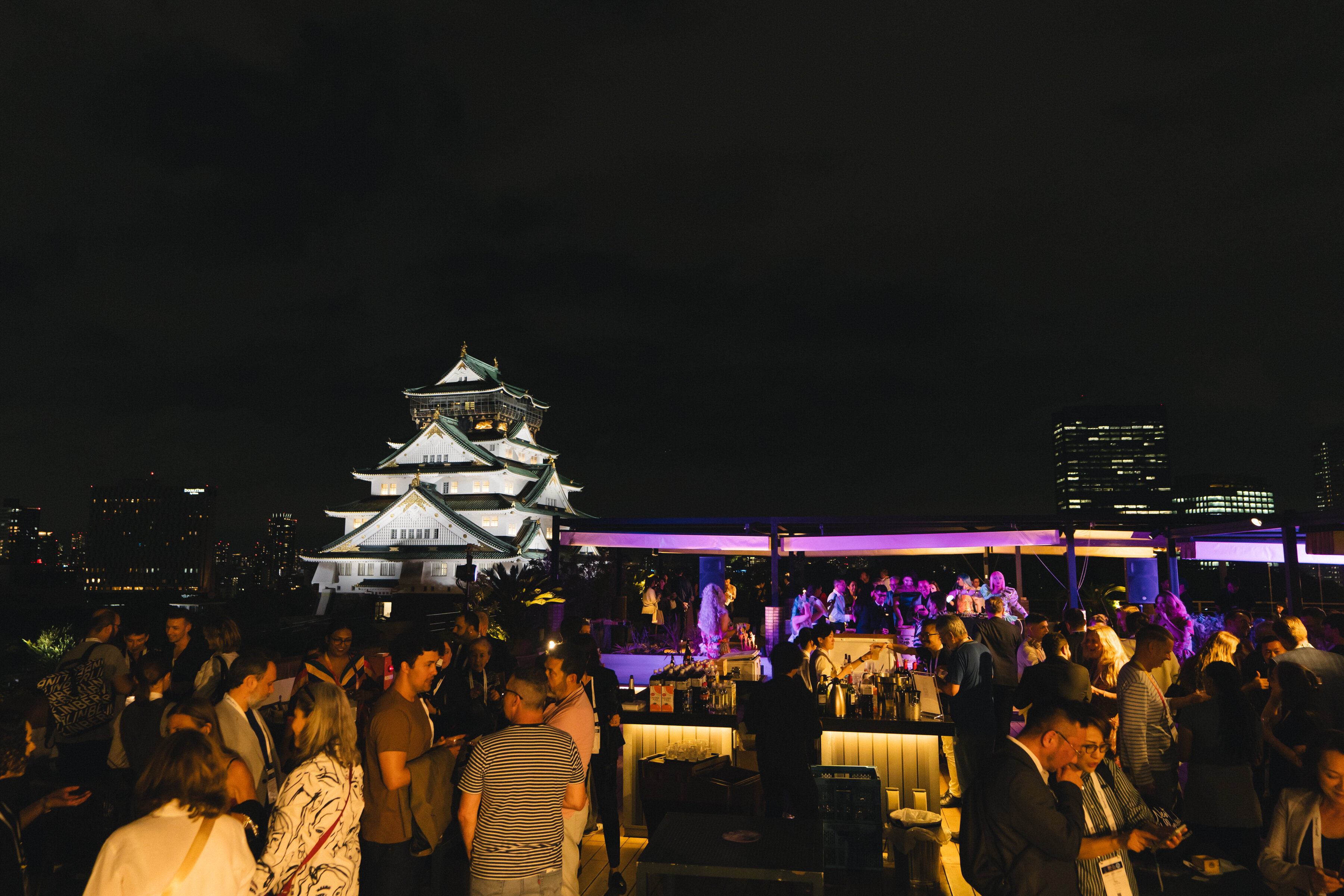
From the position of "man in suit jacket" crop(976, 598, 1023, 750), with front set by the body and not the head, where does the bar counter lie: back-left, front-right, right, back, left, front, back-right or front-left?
back-left

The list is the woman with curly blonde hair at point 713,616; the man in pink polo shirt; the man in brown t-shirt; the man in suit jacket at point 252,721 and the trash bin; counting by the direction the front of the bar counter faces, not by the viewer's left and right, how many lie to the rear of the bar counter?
1

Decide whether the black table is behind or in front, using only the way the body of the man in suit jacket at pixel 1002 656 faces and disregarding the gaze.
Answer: behind

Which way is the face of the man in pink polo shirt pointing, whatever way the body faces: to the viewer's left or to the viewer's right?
to the viewer's left

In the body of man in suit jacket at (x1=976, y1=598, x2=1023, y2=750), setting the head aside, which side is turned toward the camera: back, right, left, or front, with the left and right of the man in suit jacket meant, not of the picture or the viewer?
back

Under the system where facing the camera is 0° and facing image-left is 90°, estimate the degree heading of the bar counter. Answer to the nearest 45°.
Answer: approximately 0°

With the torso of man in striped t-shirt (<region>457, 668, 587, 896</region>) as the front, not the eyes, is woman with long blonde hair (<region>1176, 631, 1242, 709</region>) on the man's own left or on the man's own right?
on the man's own right

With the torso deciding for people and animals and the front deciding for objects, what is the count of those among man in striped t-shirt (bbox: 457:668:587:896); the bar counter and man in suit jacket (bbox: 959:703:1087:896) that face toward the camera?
1

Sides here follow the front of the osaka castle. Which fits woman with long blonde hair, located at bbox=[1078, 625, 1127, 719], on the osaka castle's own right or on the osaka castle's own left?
on the osaka castle's own left

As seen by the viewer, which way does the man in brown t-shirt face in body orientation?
to the viewer's right

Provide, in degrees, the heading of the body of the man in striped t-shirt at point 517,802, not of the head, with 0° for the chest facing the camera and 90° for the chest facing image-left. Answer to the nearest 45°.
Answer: approximately 180°

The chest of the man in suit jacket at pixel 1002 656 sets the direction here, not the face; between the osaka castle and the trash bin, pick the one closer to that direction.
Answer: the osaka castle

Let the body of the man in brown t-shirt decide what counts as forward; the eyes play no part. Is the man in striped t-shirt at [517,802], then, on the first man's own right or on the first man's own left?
on the first man's own right
